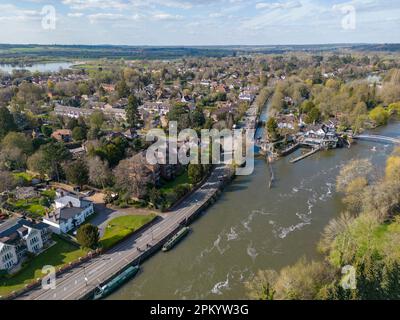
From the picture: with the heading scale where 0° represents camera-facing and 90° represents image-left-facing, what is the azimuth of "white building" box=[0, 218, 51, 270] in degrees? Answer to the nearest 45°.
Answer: approximately 315°

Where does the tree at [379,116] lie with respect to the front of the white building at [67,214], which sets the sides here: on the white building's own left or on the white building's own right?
on the white building's own left

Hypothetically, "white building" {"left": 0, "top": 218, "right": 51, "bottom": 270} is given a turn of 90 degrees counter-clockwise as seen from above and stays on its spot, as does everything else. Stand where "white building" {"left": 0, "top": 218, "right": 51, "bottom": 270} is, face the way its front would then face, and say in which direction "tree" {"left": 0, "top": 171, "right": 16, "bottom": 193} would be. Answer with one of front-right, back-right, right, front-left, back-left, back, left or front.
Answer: front-left

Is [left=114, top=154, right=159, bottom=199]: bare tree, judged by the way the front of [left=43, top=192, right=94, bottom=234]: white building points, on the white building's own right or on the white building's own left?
on the white building's own left

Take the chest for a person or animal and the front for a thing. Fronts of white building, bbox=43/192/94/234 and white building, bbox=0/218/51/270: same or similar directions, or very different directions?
same or similar directions

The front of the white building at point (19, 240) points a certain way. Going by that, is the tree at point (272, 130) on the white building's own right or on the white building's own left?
on the white building's own left

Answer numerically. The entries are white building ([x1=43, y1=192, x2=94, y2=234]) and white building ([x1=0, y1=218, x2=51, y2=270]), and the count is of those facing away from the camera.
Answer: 0

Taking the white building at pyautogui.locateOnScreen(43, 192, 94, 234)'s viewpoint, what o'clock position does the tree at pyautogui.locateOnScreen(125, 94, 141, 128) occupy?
The tree is roughly at 8 o'clock from the white building.

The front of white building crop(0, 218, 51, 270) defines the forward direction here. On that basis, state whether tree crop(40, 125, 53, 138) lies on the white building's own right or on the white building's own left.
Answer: on the white building's own left

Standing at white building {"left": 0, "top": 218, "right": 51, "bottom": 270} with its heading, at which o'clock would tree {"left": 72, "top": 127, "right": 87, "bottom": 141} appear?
The tree is roughly at 8 o'clock from the white building.

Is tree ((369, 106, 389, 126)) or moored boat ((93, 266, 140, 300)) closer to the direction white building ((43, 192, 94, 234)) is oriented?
the moored boat

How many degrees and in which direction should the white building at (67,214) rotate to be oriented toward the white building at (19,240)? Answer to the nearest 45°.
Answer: approximately 90° to its right

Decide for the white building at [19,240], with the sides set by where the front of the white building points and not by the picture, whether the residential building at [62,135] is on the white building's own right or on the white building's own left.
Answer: on the white building's own left
